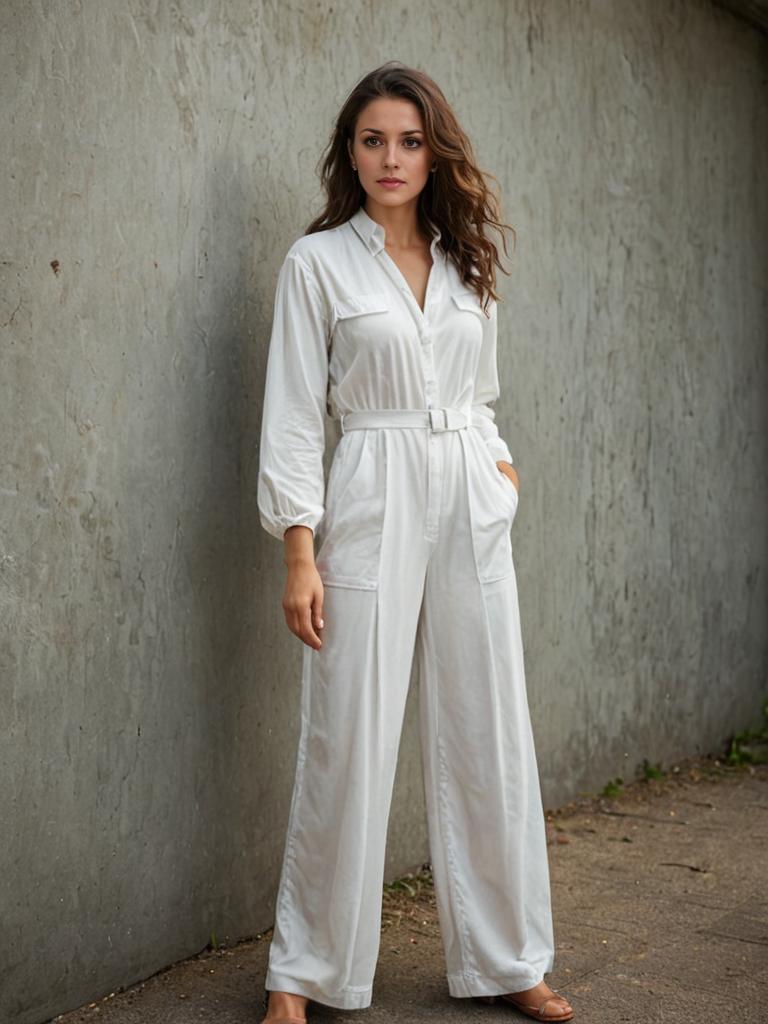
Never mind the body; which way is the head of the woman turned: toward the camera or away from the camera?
toward the camera

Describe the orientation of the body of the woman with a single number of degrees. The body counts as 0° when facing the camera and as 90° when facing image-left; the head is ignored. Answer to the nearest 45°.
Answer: approximately 315°
